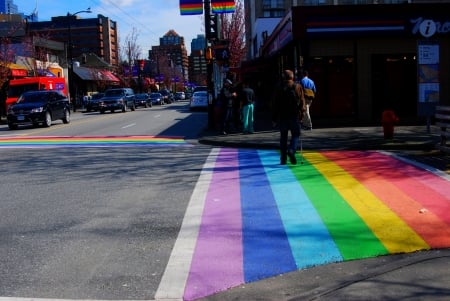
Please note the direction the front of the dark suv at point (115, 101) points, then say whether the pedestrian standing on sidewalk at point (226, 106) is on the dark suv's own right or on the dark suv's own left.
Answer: on the dark suv's own left

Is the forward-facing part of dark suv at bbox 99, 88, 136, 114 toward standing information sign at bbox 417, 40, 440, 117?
no

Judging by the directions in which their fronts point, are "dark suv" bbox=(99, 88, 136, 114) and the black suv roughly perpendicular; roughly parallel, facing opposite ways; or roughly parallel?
roughly parallel

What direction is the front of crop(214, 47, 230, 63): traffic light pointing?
toward the camera

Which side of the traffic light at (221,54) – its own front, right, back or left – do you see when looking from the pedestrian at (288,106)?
front

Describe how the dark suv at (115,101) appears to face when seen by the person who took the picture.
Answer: facing the viewer and to the left of the viewer

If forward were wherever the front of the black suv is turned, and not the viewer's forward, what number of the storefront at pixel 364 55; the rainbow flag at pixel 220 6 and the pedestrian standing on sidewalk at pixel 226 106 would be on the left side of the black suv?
3

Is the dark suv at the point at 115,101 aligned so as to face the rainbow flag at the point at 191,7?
no

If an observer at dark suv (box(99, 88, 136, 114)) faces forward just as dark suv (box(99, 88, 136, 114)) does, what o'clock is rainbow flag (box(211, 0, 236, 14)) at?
The rainbow flag is roughly at 10 o'clock from the dark suv.

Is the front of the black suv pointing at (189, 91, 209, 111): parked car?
no

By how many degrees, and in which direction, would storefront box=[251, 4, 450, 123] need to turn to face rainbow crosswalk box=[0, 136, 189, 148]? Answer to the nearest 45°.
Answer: approximately 45° to its right

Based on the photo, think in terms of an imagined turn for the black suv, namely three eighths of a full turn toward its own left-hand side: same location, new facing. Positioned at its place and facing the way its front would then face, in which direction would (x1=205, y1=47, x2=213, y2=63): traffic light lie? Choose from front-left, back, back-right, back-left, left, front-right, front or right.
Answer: front-right

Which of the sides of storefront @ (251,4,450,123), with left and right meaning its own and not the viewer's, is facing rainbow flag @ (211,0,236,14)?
right

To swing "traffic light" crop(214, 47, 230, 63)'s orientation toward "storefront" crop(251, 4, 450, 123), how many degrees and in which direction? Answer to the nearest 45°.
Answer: approximately 90° to its left

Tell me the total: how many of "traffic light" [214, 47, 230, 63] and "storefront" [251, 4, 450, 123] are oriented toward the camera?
2

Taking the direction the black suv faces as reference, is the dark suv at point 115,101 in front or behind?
behind
